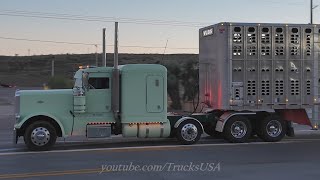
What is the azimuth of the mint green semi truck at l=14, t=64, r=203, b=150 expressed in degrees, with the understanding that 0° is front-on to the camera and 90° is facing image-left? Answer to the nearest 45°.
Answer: approximately 90°
